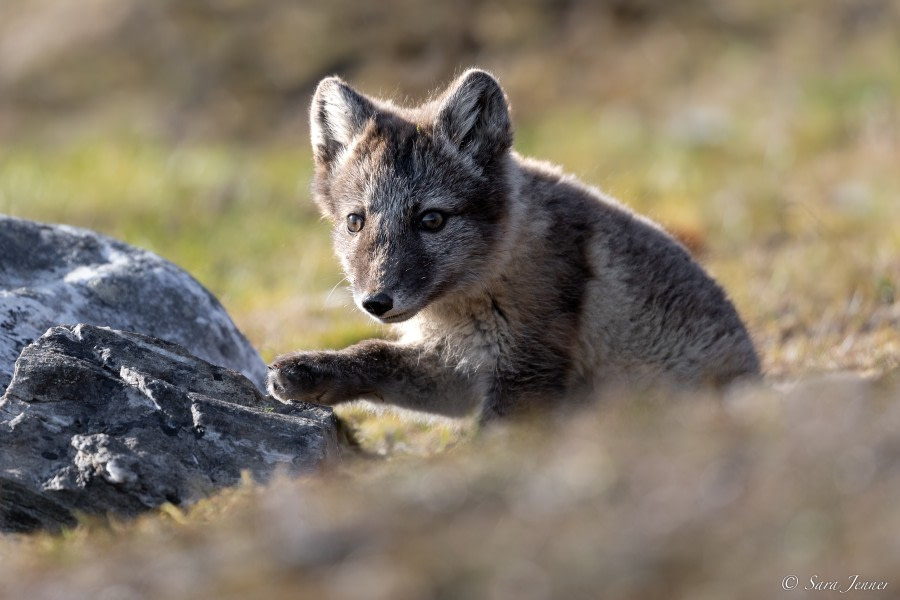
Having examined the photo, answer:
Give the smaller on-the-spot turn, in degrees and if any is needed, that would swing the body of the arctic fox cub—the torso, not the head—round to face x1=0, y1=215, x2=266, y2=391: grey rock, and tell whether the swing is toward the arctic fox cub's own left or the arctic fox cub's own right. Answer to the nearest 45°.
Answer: approximately 45° to the arctic fox cub's own right

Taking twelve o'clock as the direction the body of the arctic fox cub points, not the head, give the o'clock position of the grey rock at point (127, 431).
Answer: The grey rock is roughly at 12 o'clock from the arctic fox cub.

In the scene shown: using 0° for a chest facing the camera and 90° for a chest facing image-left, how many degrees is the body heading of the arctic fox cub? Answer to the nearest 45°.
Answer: approximately 45°
